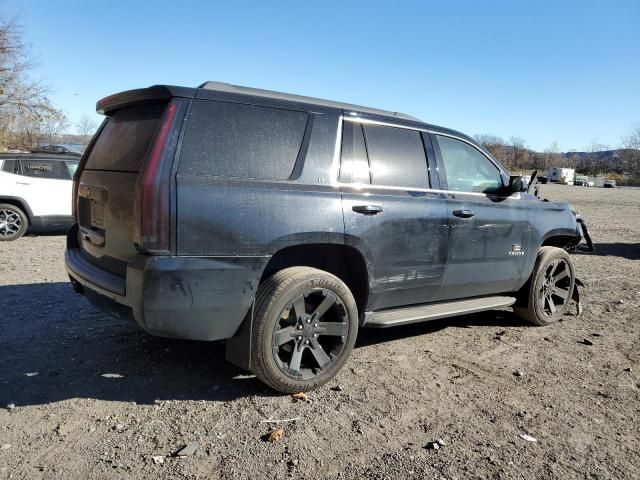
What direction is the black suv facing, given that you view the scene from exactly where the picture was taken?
facing away from the viewer and to the right of the viewer

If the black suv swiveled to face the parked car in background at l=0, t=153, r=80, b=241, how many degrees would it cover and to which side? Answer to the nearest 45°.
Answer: approximately 90° to its left
